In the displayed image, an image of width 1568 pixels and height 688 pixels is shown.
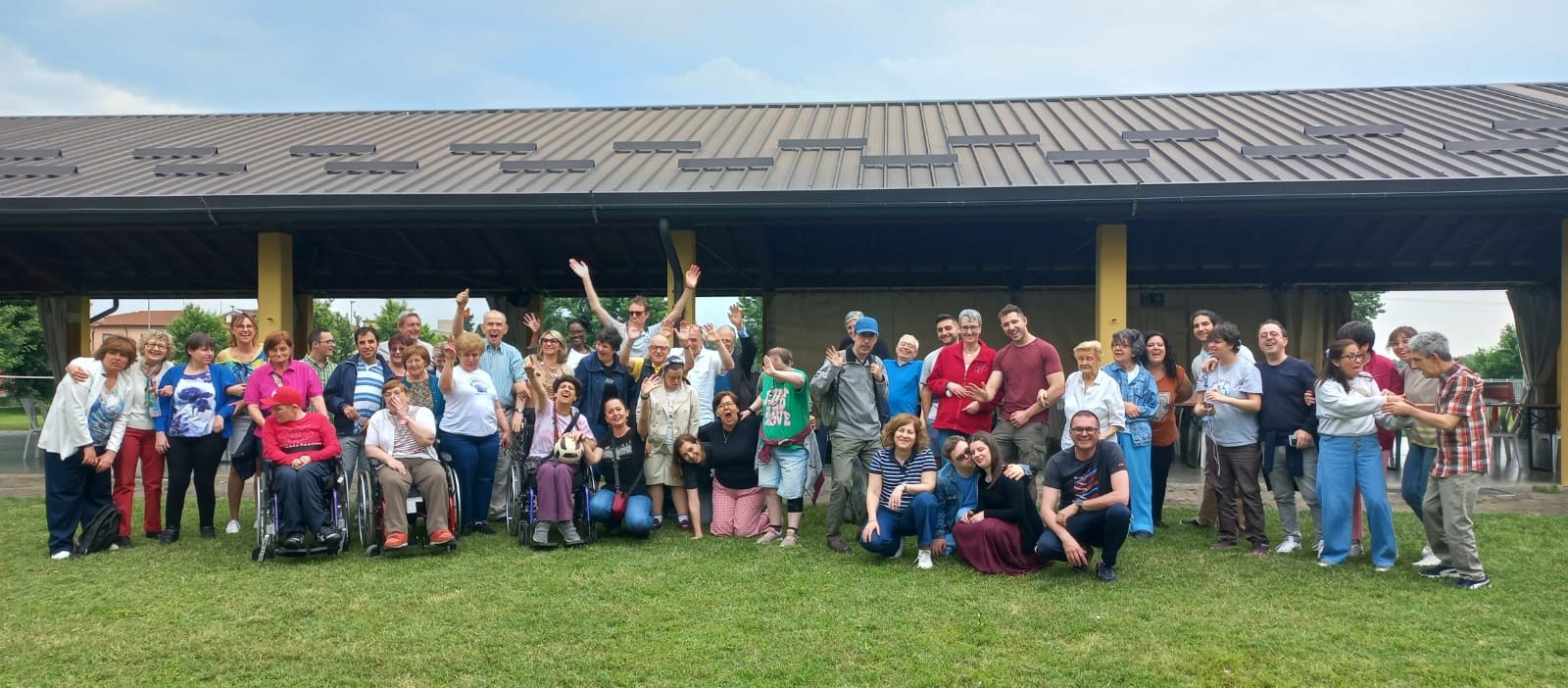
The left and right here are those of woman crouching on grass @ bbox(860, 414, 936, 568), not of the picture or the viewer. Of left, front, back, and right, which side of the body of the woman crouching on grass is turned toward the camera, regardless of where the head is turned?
front

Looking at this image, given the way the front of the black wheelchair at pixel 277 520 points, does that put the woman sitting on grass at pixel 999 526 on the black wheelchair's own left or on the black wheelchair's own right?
on the black wheelchair's own left

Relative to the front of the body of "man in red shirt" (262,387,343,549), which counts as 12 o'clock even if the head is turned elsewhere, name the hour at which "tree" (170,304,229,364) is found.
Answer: The tree is roughly at 6 o'clock from the man in red shirt.

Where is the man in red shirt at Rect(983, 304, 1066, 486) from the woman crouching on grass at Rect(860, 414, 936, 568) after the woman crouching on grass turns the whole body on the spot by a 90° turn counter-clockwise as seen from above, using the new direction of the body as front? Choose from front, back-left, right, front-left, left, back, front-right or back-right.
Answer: front-left

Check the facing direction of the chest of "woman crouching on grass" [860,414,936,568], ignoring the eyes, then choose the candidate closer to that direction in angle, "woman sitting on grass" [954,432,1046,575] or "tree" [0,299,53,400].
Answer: the woman sitting on grass

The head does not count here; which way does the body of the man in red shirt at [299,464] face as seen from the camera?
toward the camera

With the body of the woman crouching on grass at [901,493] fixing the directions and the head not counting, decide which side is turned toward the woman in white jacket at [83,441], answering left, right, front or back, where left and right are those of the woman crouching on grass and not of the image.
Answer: right

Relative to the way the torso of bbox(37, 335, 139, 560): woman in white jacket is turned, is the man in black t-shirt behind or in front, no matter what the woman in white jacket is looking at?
in front

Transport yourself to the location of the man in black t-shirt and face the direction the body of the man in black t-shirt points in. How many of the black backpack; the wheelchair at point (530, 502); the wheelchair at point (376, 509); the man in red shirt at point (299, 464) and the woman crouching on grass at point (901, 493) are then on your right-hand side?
5

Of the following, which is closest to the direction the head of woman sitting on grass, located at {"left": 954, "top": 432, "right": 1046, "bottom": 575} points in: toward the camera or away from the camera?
toward the camera

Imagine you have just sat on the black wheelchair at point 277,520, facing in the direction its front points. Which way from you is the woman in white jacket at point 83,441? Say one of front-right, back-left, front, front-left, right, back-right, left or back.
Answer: back-right

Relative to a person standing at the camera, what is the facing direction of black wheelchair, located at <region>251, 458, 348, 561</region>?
facing the viewer

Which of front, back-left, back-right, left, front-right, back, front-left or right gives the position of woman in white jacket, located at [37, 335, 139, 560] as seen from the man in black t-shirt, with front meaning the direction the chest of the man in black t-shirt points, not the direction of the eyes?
right
